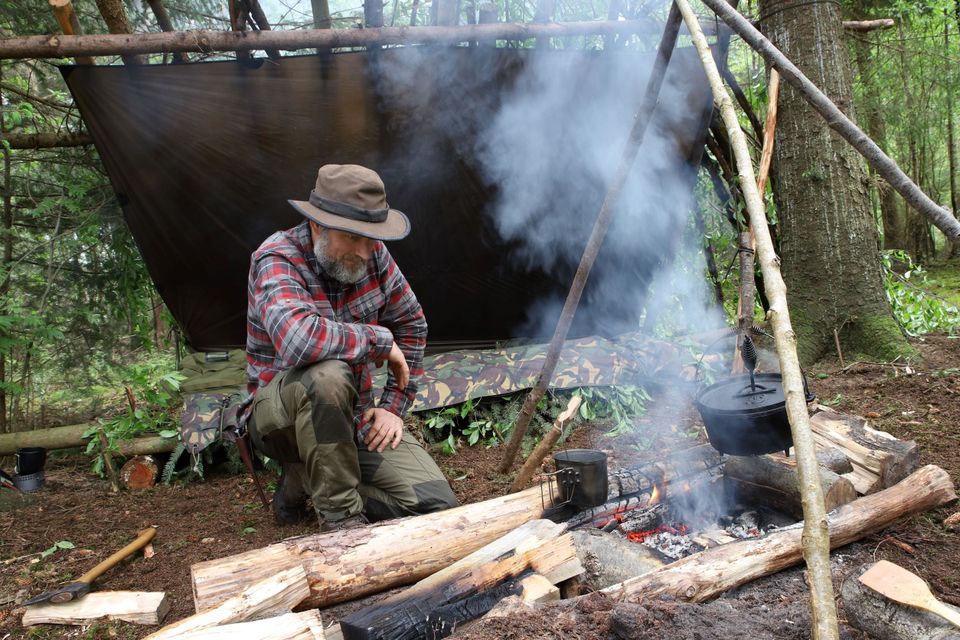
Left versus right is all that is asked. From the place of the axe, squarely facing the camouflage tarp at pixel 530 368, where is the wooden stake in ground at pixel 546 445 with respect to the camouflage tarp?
right

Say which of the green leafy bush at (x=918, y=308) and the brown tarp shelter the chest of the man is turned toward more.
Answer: the green leafy bush

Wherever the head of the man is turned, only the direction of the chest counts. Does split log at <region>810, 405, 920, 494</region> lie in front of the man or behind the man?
in front

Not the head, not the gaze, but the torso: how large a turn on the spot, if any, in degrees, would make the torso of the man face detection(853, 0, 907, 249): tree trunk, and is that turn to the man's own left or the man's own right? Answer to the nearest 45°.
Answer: approximately 90° to the man's own left

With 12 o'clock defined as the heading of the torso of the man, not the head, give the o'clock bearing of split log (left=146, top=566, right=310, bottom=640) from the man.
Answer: The split log is roughly at 2 o'clock from the man.

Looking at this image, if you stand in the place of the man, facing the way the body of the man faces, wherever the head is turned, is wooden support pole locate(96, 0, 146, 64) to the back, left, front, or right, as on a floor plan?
back

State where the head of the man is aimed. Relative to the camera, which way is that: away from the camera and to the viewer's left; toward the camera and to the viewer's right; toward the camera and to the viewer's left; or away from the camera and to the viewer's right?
toward the camera and to the viewer's right

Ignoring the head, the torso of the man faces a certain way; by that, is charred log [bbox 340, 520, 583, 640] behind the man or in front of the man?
in front

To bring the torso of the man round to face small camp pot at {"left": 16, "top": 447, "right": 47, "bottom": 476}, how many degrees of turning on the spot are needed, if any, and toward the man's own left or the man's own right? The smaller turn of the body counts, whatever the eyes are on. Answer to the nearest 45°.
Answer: approximately 180°

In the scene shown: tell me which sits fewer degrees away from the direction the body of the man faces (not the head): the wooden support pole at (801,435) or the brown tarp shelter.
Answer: the wooden support pole

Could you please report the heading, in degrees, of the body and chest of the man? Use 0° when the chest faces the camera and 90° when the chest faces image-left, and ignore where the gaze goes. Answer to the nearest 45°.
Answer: approximately 315°
